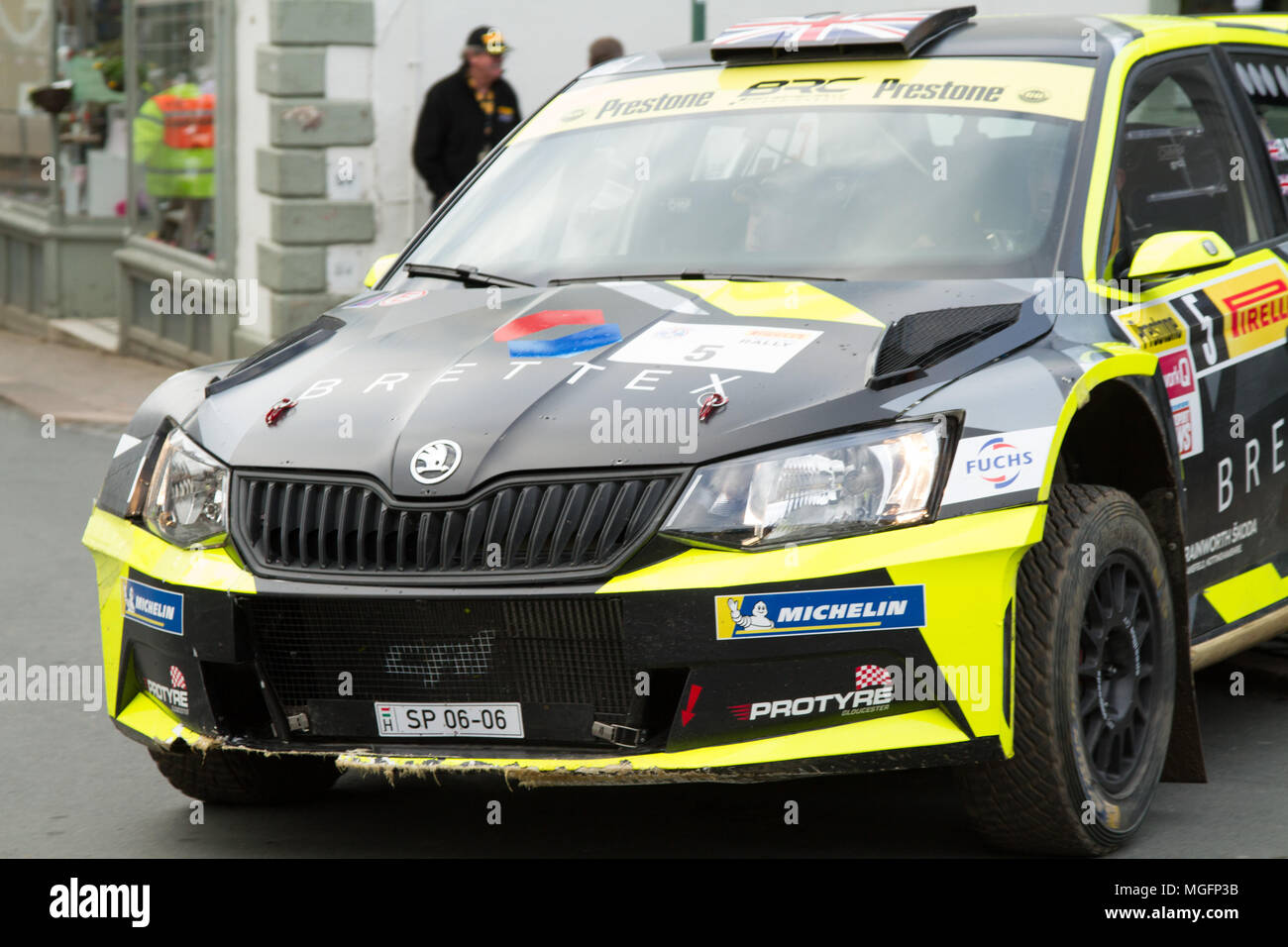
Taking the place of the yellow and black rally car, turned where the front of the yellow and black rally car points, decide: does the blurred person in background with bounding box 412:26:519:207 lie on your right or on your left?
on your right

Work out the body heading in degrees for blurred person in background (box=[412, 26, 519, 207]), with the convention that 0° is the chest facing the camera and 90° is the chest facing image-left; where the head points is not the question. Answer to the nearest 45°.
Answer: approximately 315°

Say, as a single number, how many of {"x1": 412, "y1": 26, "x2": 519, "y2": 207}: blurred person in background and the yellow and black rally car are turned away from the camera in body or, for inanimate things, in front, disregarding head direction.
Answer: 0

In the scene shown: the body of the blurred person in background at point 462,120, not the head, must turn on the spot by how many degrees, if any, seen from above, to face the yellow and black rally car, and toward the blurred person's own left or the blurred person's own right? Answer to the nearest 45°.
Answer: approximately 45° to the blurred person's own right

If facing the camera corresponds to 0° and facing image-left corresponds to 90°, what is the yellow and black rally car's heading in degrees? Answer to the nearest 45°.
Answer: approximately 45°
